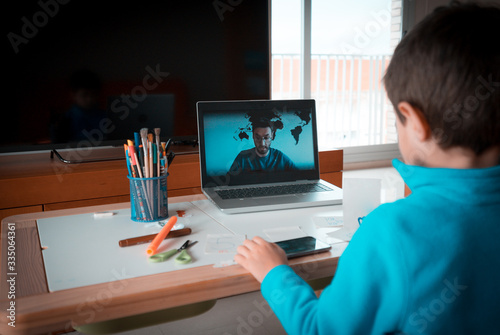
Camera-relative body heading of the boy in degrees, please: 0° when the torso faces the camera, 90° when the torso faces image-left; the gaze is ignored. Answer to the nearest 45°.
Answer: approximately 135°

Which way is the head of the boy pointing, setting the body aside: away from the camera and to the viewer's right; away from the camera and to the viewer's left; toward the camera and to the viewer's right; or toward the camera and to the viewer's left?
away from the camera and to the viewer's left

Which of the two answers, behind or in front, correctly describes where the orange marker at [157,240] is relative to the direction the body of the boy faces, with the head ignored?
in front

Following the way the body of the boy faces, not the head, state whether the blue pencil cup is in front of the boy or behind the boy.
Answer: in front
